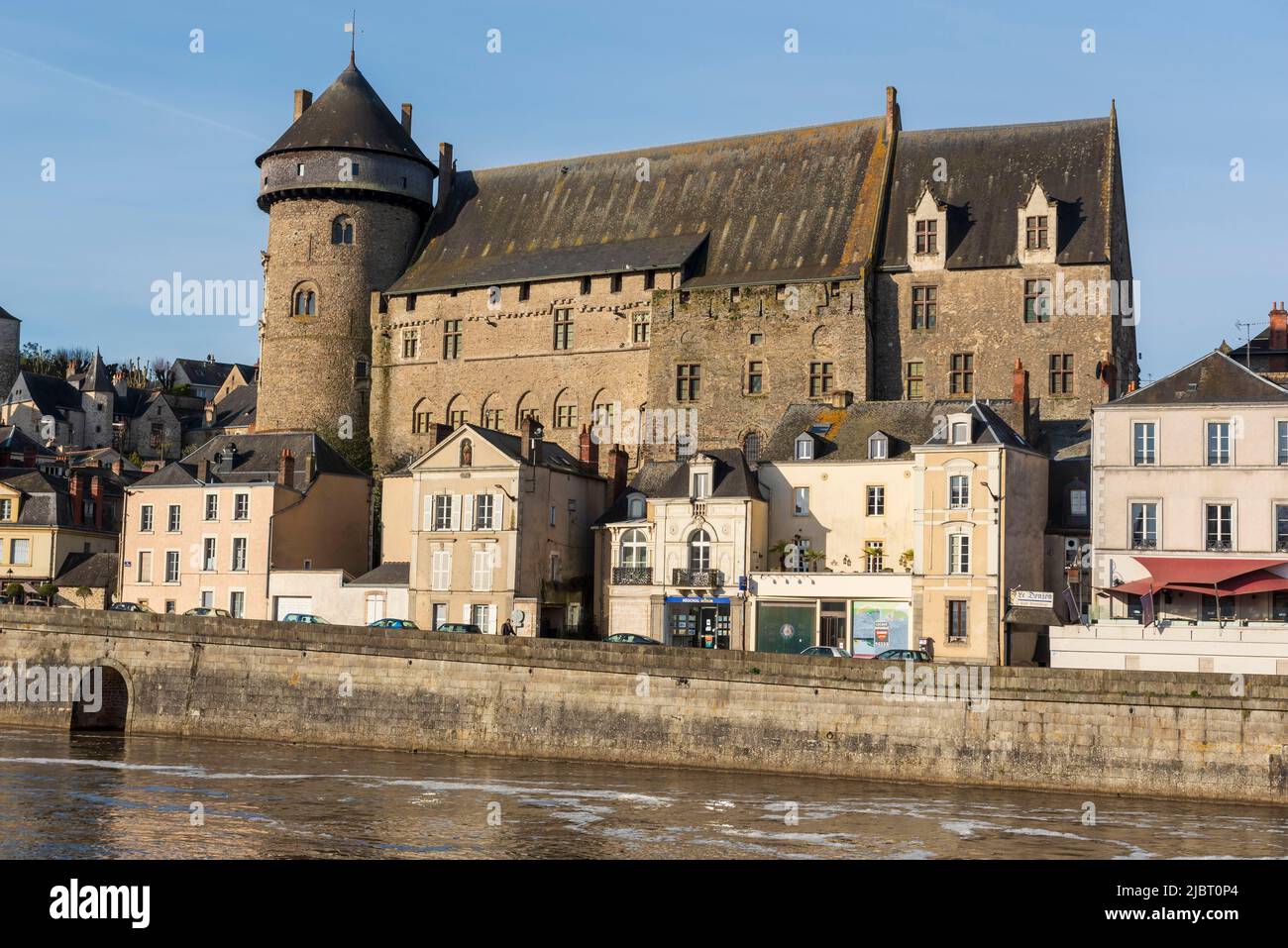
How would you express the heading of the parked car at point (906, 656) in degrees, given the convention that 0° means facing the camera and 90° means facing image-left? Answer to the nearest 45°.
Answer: approximately 90°

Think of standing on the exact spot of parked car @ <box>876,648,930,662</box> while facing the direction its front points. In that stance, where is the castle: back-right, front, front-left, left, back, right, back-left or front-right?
right
